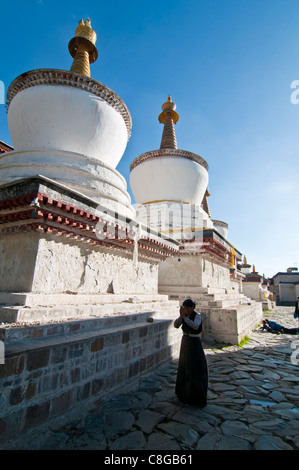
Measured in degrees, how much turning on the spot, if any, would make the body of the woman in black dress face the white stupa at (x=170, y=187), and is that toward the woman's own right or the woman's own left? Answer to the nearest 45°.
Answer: approximately 135° to the woman's own right

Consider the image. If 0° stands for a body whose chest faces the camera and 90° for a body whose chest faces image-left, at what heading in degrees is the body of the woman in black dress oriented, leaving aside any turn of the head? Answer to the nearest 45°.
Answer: approximately 45°
